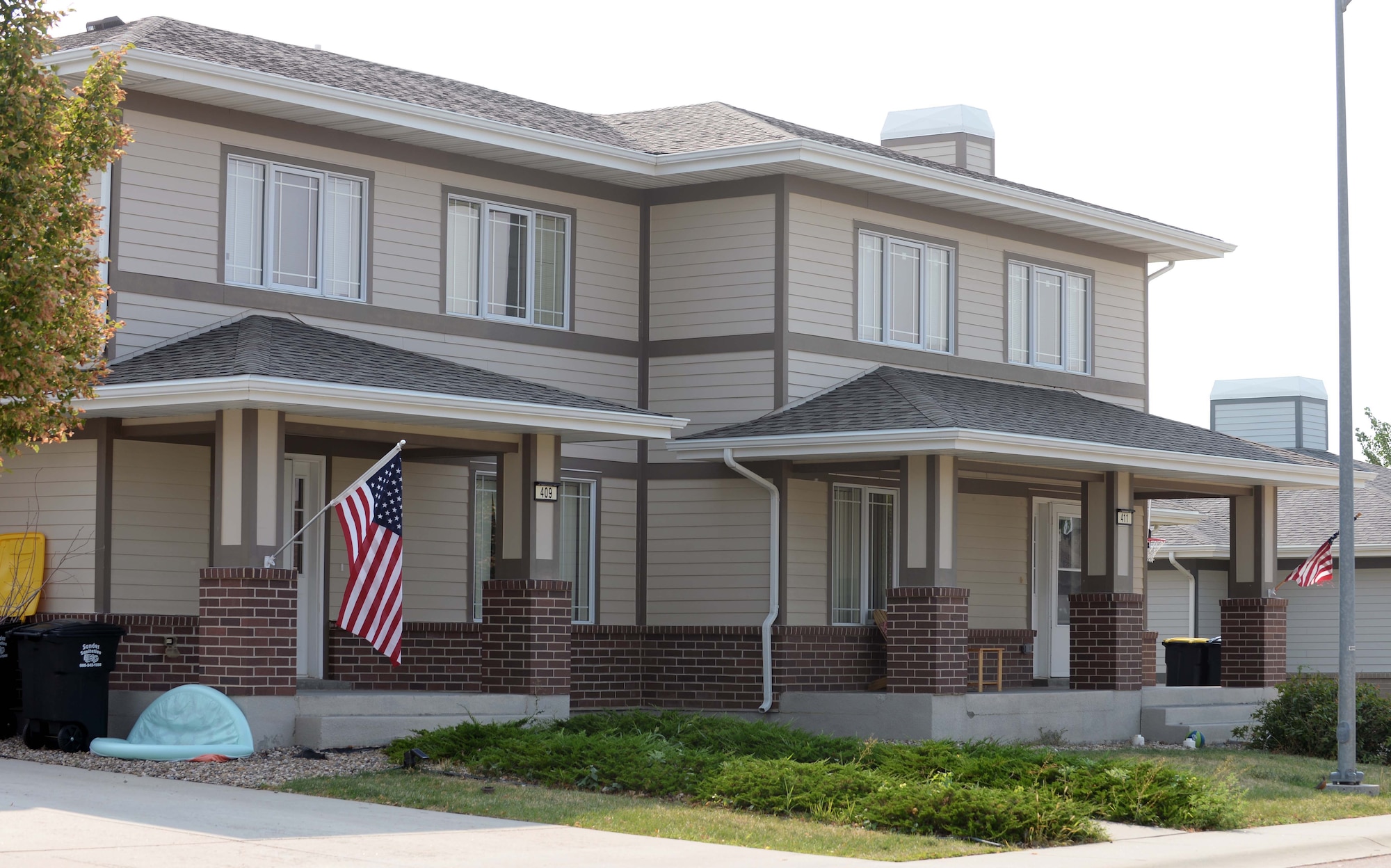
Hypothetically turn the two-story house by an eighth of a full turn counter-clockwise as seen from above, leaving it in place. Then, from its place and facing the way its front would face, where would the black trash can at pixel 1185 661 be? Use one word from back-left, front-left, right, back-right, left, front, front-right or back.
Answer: front-left

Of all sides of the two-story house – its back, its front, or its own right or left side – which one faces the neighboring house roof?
left

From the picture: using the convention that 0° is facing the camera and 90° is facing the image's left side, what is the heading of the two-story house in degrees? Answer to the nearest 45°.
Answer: approximately 315°

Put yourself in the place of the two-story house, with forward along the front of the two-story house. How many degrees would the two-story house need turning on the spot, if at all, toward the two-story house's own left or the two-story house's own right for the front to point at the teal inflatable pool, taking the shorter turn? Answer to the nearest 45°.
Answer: approximately 90° to the two-story house's own right

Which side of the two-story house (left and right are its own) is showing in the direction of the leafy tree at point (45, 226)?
right

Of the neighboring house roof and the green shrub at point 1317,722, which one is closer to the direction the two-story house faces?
the green shrub

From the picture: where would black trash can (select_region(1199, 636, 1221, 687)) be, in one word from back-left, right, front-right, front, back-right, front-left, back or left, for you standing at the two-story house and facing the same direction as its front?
left

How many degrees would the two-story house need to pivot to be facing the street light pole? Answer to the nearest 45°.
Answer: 0° — it already faces it
